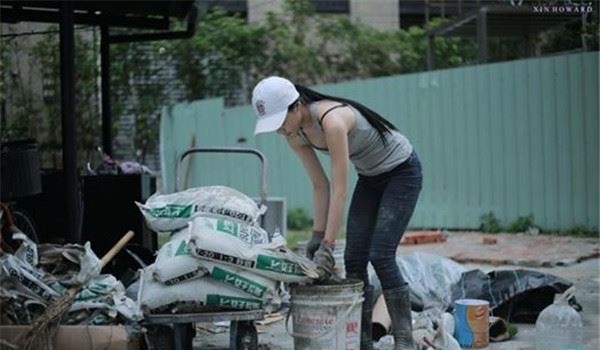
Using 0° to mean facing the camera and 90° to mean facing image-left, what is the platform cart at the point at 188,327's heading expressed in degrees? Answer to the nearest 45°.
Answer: approximately 0°

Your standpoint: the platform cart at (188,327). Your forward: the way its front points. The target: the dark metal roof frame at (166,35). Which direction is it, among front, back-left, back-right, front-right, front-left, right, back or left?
back

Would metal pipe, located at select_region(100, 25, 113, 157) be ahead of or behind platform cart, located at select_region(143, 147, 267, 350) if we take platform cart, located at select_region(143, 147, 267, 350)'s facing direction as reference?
behind

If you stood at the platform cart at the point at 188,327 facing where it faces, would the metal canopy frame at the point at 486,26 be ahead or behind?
behind

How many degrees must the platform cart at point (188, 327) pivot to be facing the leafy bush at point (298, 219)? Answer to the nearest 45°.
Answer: approximately 180°

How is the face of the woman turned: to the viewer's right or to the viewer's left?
to the viewer's left
